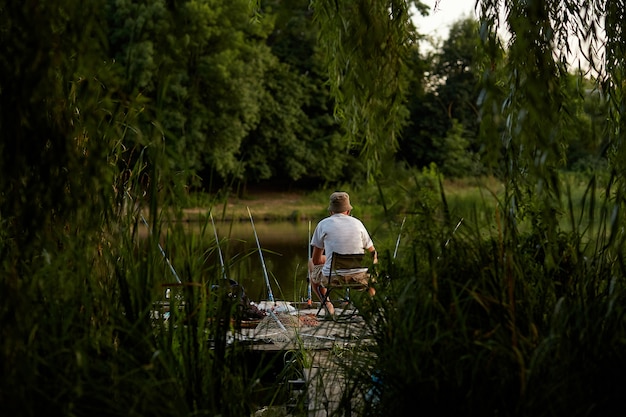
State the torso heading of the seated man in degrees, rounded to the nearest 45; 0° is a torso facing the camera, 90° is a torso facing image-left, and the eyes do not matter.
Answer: approximately 180°

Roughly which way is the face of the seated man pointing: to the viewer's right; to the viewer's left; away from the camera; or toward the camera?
away from the camera

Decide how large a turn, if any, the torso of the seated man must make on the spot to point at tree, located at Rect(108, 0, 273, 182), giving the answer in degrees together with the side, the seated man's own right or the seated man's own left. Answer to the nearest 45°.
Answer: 0° — they already face it
